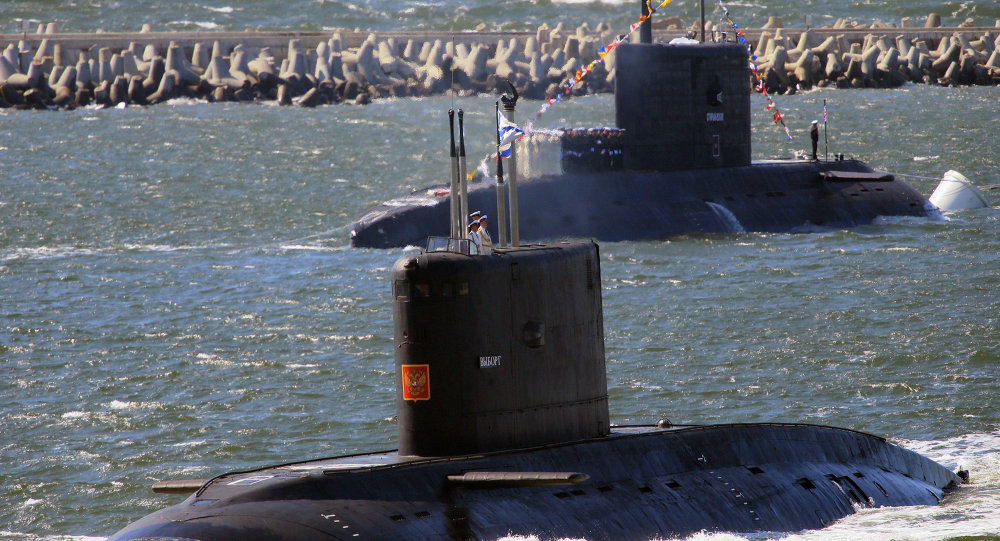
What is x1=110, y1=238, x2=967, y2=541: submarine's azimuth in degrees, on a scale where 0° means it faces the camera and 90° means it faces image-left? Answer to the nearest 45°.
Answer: approximately 45°

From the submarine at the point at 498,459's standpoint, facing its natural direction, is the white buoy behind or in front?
behind

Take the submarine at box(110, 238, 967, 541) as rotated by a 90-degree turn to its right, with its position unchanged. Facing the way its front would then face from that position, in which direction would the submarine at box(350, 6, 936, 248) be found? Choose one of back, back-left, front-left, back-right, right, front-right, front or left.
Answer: front-right
